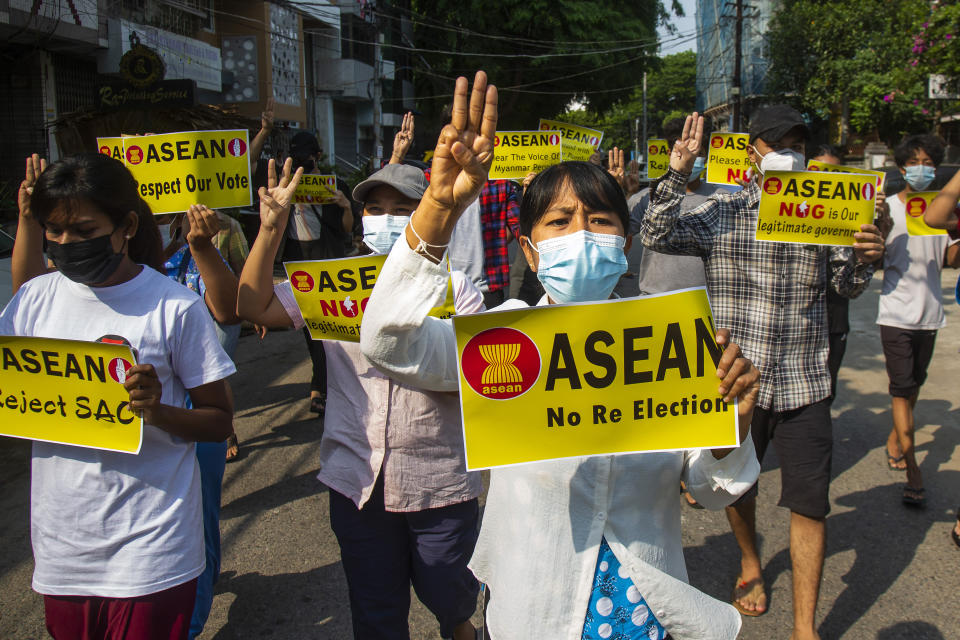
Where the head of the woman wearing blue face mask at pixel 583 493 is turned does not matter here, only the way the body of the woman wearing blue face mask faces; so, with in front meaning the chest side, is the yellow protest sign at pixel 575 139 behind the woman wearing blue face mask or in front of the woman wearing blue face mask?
behind

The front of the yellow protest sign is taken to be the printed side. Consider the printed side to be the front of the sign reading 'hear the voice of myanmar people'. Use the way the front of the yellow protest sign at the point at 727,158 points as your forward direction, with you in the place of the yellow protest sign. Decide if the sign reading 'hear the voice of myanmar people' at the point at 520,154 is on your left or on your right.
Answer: on your right

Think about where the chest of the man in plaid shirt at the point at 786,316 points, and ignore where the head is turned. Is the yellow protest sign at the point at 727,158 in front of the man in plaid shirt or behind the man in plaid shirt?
behind

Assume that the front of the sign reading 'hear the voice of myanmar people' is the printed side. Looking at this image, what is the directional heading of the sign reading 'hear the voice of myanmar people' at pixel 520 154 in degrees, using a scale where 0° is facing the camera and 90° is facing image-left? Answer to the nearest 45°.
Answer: approximately 0°

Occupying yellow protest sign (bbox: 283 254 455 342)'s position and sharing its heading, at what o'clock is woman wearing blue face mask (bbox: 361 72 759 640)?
The woman wearing blue face mask is roughly at 11 o'clock from the yellow protest sign.

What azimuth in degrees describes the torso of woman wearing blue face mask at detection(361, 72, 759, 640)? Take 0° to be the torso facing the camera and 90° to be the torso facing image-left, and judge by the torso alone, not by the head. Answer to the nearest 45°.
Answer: approximately 0°

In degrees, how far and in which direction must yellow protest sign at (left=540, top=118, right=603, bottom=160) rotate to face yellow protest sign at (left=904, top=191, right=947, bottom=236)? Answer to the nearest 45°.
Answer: approximately 45° to its left

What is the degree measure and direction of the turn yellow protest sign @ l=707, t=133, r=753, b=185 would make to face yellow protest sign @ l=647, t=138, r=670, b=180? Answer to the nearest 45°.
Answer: approximately 135° to its right
